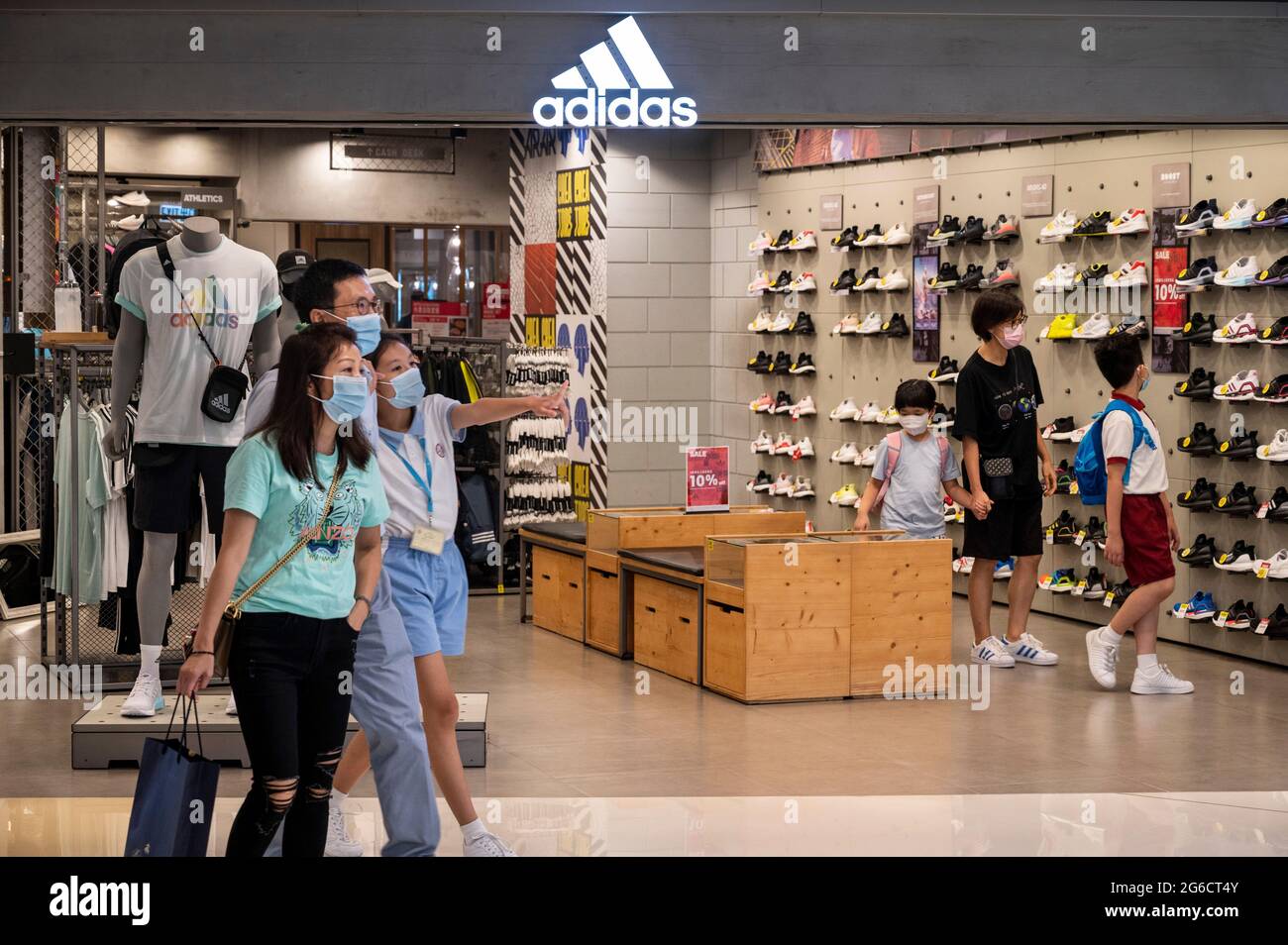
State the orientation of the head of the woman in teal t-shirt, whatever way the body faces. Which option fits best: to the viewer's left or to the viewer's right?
to the viewer's right

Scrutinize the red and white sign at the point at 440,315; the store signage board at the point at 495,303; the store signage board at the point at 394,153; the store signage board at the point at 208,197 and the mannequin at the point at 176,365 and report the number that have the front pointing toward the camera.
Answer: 5

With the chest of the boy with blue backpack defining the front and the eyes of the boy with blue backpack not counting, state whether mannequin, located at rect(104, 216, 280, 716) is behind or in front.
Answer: behind

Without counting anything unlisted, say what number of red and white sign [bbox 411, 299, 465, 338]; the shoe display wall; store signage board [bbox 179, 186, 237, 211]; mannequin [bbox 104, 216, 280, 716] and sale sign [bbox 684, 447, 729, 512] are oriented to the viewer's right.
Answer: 0

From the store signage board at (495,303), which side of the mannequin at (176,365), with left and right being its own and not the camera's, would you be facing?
back

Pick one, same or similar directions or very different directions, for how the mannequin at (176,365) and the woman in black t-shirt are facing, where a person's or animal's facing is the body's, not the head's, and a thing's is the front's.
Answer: same or similar directions

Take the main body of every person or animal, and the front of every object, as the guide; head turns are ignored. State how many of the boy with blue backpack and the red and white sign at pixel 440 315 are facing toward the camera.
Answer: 1

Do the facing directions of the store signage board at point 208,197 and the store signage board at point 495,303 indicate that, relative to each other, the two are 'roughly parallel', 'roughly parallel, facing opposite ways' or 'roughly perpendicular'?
roughly parallel

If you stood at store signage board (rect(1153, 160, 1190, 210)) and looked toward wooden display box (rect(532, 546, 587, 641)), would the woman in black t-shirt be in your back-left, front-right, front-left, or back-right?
front-left

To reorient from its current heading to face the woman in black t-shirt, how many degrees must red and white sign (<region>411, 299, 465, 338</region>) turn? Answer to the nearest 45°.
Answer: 0° — it already faces them

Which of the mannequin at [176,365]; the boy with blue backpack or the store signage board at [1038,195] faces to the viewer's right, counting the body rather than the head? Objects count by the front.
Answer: the boy with blue backpack

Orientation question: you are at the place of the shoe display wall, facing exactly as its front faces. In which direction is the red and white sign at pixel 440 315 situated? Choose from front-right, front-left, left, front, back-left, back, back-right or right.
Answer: right

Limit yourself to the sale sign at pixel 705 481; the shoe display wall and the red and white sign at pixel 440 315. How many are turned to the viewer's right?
0

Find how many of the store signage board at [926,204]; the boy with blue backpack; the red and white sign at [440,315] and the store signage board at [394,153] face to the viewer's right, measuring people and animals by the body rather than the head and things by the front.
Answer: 1

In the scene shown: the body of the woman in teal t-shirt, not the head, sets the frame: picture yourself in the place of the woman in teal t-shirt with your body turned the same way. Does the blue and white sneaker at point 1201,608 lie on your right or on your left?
on your left

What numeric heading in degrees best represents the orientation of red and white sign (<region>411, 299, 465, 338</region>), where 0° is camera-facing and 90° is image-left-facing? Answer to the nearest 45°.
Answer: approximately 0°

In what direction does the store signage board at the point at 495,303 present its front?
toward the camera

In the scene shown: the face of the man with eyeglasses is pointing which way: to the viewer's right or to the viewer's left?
to the viewer's right

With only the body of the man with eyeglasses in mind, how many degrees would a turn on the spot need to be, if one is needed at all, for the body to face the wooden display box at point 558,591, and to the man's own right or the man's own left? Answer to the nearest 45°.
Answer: approximately 135° to the man's own left

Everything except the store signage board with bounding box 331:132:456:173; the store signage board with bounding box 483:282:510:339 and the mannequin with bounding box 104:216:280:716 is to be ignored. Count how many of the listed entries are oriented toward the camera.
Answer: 3

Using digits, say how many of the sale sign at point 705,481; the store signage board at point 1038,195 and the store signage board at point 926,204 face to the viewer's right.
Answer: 0
